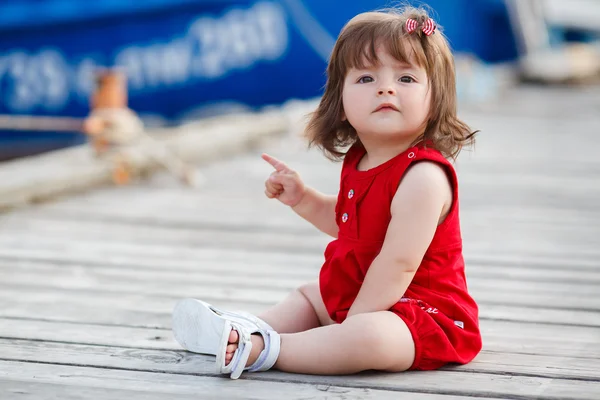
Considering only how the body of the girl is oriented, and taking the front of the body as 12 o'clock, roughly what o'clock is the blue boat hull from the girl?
The blue boat hull is roughly at 4 o'clock from the girl.

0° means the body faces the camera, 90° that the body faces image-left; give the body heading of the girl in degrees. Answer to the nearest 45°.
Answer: approximately 45°
